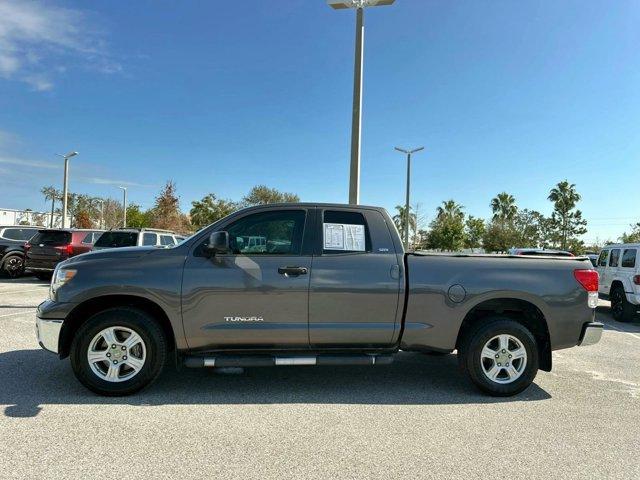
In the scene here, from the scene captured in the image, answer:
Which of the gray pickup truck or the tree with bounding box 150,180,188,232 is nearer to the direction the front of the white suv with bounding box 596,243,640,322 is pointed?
the tree

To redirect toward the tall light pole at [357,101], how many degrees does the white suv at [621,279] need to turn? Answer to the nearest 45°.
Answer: approximately 90° to its left

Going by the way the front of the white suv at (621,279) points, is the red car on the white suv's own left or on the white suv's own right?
on the white suv's own left

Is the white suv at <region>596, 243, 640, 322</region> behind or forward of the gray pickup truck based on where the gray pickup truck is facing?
behind

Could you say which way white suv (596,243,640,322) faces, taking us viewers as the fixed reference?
facing away from the viewer and to the left of the viewer

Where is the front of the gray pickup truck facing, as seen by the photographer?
facing to the left of the viewer

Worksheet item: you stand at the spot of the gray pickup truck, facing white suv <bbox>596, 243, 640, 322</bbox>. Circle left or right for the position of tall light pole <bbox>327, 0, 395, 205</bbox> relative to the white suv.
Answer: left

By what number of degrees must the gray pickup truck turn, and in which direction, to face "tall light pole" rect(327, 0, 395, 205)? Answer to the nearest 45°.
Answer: approximately 90° to its right

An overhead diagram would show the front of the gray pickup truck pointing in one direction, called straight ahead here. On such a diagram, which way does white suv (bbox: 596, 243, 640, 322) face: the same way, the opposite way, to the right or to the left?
to the right

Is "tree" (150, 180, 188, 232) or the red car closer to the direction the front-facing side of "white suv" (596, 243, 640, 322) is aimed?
the tree
